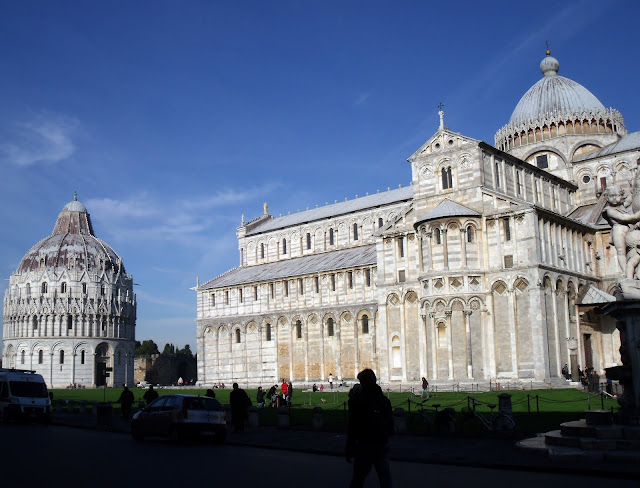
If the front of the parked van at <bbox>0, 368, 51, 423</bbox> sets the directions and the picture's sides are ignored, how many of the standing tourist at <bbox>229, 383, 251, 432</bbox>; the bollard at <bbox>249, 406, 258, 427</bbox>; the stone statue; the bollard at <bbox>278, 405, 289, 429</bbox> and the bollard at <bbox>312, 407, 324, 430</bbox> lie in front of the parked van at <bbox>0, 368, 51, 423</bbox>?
5

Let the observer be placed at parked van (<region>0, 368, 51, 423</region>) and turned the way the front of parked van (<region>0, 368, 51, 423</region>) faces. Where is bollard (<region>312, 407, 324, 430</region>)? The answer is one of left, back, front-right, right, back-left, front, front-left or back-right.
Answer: front

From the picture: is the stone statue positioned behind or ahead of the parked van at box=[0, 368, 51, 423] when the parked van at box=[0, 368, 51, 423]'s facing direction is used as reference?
ahead

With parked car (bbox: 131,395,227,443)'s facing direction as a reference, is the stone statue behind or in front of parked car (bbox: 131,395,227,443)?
behind

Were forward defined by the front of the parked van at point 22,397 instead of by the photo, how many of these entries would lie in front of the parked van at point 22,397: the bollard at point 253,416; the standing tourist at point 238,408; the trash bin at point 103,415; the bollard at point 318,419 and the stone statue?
5

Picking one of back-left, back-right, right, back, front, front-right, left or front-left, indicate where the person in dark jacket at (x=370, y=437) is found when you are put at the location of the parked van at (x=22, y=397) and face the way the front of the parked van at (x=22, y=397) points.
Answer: front-right

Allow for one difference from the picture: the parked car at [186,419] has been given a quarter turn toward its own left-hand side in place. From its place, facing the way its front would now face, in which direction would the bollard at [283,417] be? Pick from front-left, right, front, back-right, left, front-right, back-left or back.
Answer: back

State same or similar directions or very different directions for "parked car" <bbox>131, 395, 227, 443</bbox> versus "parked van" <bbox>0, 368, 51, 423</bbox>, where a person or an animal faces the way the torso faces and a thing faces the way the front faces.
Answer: very different directions

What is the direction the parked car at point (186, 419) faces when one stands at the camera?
facing away from the viewer and to the left of the viewer

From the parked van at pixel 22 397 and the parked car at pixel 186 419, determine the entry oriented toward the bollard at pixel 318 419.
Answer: the parked van at pixel 22 397

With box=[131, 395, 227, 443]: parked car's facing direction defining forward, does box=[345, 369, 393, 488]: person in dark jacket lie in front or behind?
behind

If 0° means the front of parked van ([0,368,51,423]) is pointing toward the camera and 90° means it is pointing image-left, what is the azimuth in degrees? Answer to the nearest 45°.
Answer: approximately 315°

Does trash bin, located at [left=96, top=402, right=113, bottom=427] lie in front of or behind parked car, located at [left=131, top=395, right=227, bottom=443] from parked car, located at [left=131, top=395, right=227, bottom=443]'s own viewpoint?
in front

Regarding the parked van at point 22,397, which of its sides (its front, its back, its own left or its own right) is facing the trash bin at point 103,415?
front

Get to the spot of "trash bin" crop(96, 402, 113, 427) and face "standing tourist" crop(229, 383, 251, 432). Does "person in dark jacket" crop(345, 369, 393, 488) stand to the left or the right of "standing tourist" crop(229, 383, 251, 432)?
right
